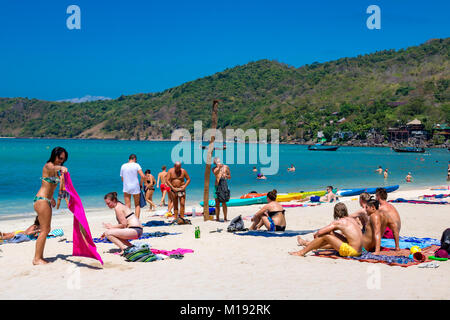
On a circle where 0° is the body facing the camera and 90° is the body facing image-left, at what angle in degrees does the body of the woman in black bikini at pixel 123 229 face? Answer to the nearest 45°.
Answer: approximately 90°

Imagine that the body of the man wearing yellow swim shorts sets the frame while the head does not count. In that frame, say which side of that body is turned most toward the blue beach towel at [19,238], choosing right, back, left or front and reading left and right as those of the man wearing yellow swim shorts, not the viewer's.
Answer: front

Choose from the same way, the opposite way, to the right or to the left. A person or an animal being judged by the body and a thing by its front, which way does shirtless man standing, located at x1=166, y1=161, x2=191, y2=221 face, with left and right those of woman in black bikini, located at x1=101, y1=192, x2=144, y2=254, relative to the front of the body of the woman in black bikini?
to the left

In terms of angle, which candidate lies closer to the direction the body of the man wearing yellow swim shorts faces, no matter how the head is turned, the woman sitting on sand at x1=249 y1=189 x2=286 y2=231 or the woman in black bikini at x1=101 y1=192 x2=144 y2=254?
the woman in black bikini

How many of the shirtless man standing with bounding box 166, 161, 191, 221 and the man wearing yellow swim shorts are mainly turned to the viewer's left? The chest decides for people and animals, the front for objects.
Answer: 1

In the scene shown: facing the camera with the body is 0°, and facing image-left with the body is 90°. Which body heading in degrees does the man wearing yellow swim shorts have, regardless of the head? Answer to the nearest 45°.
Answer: approximately 90°

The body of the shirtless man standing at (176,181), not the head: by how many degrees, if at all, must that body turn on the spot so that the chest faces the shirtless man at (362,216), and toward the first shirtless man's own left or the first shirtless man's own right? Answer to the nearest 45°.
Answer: approximately 45° to the first shirtless man's own left

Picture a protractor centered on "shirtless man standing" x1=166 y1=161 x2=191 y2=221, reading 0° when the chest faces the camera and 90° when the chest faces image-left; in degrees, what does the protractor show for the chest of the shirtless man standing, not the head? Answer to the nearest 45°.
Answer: approximately 0°

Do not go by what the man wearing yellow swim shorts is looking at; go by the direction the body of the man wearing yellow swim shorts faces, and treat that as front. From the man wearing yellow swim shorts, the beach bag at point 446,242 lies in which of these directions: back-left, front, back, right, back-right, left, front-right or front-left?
back

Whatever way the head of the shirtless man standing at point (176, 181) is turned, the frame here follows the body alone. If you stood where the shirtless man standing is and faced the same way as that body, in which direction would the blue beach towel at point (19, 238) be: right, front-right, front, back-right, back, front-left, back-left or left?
front-right

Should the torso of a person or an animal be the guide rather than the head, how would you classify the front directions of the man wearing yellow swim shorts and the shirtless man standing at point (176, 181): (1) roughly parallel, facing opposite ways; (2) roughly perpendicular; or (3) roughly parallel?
roughly perpendicular

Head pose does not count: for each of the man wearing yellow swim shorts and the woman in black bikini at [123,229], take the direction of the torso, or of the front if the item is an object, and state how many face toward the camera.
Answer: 0

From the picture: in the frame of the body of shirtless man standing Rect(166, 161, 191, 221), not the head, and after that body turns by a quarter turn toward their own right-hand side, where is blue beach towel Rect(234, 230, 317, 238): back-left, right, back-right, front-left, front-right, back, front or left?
back-left

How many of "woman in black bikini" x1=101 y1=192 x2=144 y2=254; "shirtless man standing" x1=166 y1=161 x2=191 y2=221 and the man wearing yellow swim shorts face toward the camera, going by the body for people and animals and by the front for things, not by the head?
1
